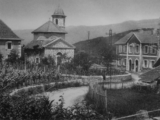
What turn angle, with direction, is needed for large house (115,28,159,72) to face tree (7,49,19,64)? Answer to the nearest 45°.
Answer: approximately 45° to its right

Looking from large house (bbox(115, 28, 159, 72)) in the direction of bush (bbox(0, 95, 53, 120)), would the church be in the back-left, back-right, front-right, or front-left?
front-right

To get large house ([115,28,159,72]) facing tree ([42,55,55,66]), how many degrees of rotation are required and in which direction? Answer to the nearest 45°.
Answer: approximately 45° to its right

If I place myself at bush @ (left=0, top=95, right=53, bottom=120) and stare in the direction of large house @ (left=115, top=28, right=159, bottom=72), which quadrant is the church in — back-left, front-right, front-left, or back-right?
front-left

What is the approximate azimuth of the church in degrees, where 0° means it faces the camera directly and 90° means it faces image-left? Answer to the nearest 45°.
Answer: approximately 315°

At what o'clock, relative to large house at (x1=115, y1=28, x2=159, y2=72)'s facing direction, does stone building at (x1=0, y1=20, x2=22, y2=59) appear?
The stone building is roughly at 2 o'clock from the large house.

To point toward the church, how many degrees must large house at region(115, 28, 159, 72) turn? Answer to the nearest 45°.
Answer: approximately 90° to its right

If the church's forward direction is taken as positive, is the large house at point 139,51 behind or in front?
in front

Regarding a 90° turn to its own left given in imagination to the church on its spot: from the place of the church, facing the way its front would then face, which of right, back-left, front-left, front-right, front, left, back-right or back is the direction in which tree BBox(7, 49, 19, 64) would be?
back

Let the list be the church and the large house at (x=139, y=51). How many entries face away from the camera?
0

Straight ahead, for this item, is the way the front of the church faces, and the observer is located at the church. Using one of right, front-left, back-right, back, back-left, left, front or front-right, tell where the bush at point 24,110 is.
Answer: front-right

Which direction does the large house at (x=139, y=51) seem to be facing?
toward the camera
